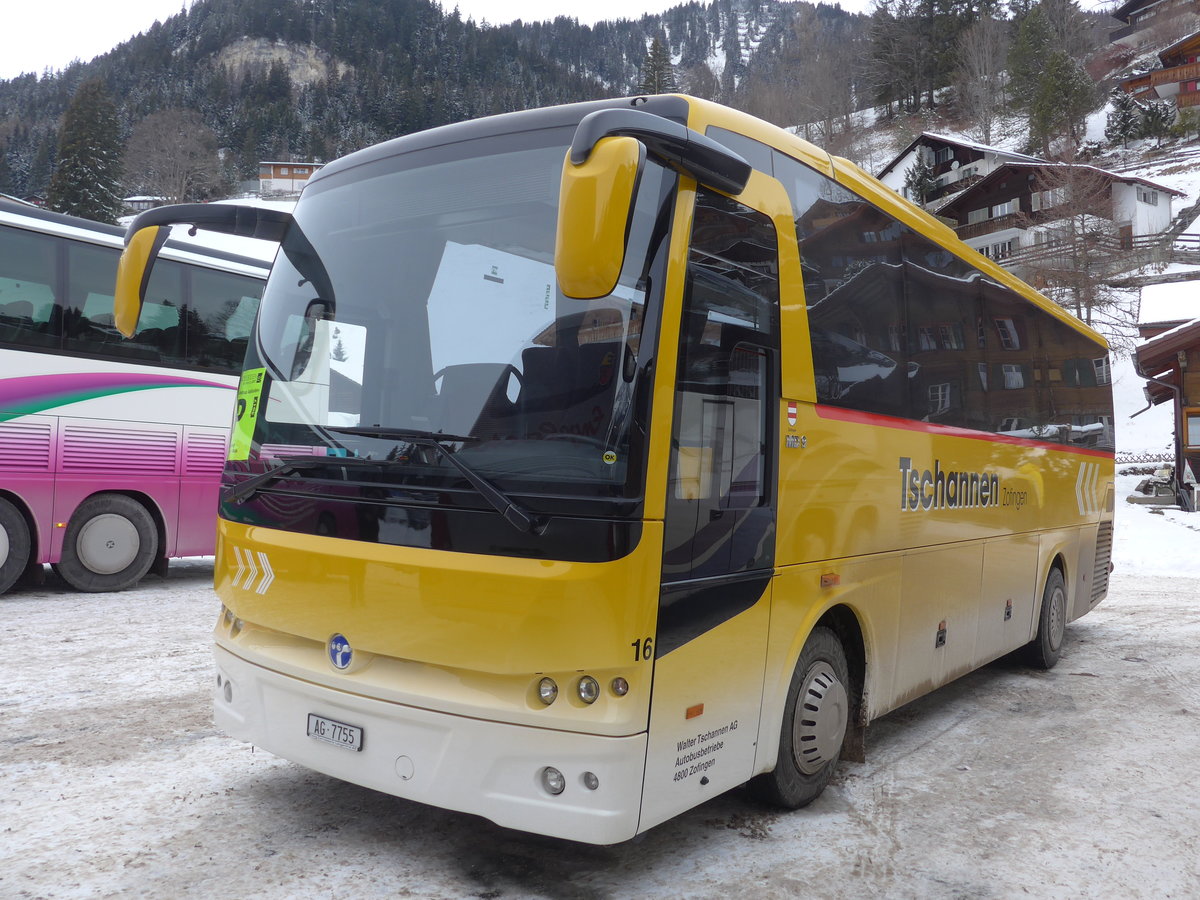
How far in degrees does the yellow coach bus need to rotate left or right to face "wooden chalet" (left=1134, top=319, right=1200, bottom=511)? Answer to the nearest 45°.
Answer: approximately 180°

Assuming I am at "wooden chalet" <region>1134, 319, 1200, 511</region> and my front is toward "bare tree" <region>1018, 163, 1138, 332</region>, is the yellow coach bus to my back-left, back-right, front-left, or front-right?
back-left

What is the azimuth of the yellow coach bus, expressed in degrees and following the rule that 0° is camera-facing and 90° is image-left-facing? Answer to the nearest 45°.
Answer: approximately 45°

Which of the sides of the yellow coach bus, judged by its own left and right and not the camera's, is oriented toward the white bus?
right

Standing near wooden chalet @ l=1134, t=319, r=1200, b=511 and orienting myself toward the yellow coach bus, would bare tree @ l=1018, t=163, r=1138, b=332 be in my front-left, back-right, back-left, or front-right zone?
back-right

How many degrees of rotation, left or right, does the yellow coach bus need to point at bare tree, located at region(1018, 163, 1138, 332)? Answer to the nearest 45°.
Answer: approximately 180°
